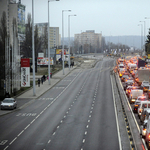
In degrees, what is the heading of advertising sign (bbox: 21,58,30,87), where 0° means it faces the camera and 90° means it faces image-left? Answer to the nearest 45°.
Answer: approximately 0°
